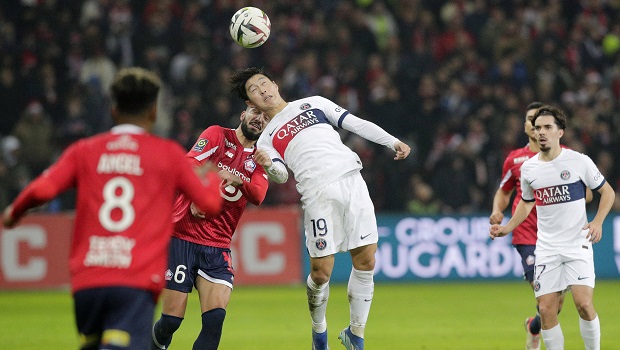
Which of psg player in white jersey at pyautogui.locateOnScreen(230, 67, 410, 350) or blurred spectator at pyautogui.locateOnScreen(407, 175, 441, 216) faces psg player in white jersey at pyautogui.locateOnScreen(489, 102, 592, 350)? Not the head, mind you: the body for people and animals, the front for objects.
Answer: the blurred spectator

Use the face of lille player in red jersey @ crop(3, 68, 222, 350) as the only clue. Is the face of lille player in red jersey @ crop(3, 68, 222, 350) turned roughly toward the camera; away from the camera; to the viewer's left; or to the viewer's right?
away from the camera

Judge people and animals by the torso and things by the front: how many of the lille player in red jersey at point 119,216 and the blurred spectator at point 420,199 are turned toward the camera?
1

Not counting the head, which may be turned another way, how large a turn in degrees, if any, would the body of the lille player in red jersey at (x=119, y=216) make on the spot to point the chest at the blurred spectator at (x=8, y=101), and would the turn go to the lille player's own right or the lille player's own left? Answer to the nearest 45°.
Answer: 0° — they already face them

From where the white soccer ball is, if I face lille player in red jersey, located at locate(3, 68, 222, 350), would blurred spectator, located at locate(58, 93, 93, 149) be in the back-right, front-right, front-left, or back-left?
back-right

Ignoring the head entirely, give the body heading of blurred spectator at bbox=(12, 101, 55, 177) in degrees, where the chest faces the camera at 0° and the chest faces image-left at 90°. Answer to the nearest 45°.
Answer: approximately 0°

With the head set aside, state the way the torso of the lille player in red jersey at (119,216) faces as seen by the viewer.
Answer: away from the camera

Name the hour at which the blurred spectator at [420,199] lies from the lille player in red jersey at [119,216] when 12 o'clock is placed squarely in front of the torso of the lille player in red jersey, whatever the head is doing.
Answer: The blurred spectator is roughly at 1 o'clock from the lille player in red jersey.
